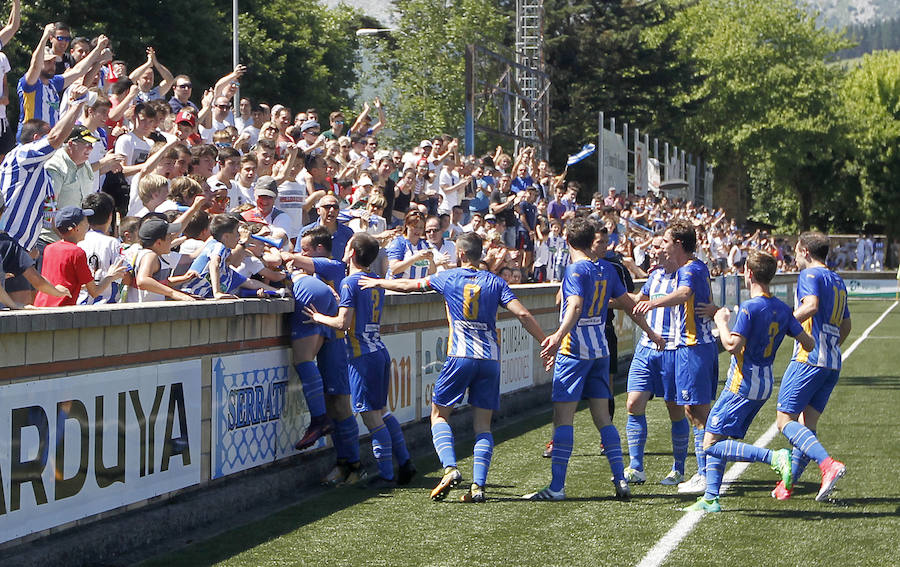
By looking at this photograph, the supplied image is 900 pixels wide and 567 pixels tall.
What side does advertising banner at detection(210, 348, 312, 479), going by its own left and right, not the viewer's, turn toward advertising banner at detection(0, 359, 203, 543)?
right

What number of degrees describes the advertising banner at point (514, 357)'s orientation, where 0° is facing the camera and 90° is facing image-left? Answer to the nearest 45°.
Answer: approximately 315°

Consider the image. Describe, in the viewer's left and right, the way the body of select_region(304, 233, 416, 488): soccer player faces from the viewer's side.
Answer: facing away from the viewer and to the left of the viewer

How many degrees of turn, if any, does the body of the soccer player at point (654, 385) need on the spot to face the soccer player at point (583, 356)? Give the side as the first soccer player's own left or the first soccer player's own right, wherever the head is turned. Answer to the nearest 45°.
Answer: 0° — they already face them

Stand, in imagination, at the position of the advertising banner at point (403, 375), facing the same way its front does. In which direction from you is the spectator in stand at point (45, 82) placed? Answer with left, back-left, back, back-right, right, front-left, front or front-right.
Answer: back-right

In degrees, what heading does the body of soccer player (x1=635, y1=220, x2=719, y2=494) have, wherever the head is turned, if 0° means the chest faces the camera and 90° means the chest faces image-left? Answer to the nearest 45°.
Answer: approximately 90°

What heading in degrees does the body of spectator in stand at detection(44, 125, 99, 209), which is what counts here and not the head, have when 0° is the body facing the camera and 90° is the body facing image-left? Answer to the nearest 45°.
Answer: approximately 315°

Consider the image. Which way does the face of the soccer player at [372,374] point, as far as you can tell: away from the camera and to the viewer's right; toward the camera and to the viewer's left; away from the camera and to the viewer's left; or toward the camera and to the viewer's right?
away from the camera and to the viewer's left

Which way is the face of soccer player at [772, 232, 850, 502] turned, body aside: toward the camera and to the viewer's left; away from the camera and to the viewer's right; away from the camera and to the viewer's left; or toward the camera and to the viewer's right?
away from the camera and to the viewer's left
